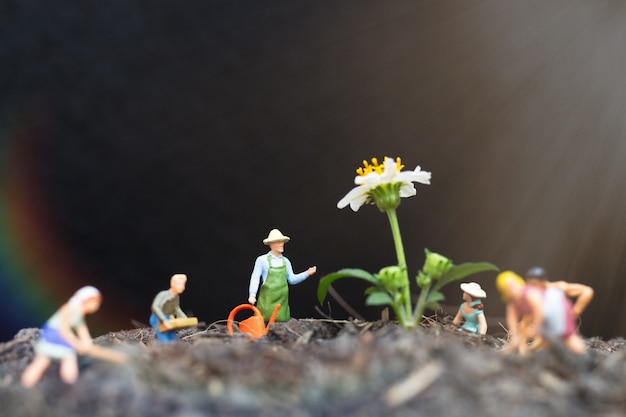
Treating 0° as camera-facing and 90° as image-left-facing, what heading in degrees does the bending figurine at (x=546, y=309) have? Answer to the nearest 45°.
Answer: approximately 45°

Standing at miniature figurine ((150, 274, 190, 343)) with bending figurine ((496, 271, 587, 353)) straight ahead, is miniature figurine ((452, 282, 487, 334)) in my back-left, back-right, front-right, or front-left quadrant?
front-left

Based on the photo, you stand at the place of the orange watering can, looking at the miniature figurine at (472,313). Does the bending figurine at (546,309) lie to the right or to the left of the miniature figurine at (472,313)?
right

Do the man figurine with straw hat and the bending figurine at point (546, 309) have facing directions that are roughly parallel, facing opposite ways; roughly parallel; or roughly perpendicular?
roughly perpendicular

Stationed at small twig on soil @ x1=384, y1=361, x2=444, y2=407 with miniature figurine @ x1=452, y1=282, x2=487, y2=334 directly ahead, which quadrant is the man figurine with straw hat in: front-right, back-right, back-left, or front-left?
front-left

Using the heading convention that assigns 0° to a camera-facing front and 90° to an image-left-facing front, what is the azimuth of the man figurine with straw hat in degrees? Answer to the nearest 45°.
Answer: approximately 315°

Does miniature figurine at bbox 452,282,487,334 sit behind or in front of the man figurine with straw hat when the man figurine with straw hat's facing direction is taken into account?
in front

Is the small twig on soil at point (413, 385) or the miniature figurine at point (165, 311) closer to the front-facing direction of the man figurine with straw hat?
the small twig on soil
